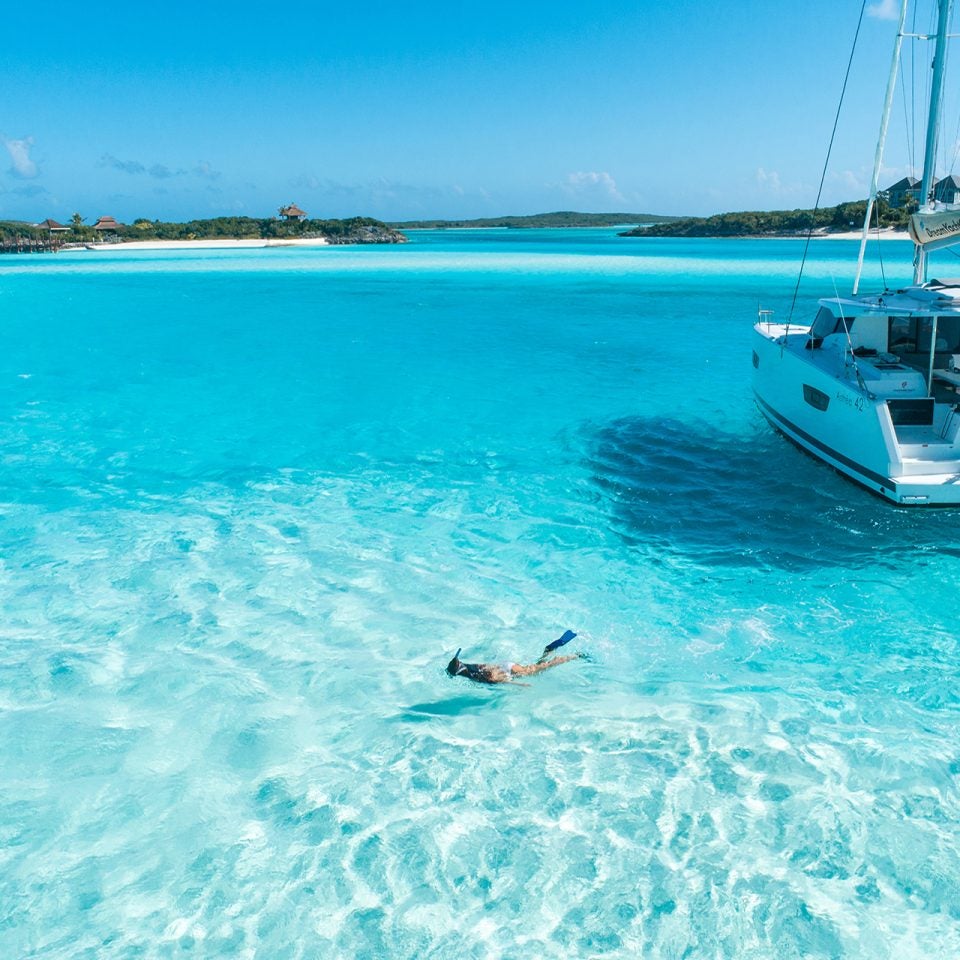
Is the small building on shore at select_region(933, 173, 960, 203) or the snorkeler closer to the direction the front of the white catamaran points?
the small building on shore

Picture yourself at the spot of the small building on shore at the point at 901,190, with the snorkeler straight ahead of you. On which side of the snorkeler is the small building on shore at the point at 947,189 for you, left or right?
left

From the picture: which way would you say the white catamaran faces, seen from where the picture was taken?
facing away from the viewer and to the left of the viewer

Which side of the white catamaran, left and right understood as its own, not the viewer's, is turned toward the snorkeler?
left

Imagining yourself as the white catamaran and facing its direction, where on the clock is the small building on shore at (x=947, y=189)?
The small building on shore is roughly at 2 o'clock from the white catamaran.

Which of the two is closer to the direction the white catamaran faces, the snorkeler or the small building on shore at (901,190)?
the small building on shore
